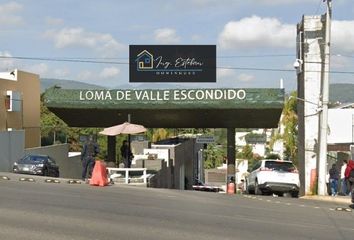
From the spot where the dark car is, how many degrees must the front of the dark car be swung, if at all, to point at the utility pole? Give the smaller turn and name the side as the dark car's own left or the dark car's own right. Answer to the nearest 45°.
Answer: approximately 90° to the dark car's own left

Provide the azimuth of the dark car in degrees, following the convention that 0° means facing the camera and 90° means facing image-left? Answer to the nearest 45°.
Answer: approximately 45°
